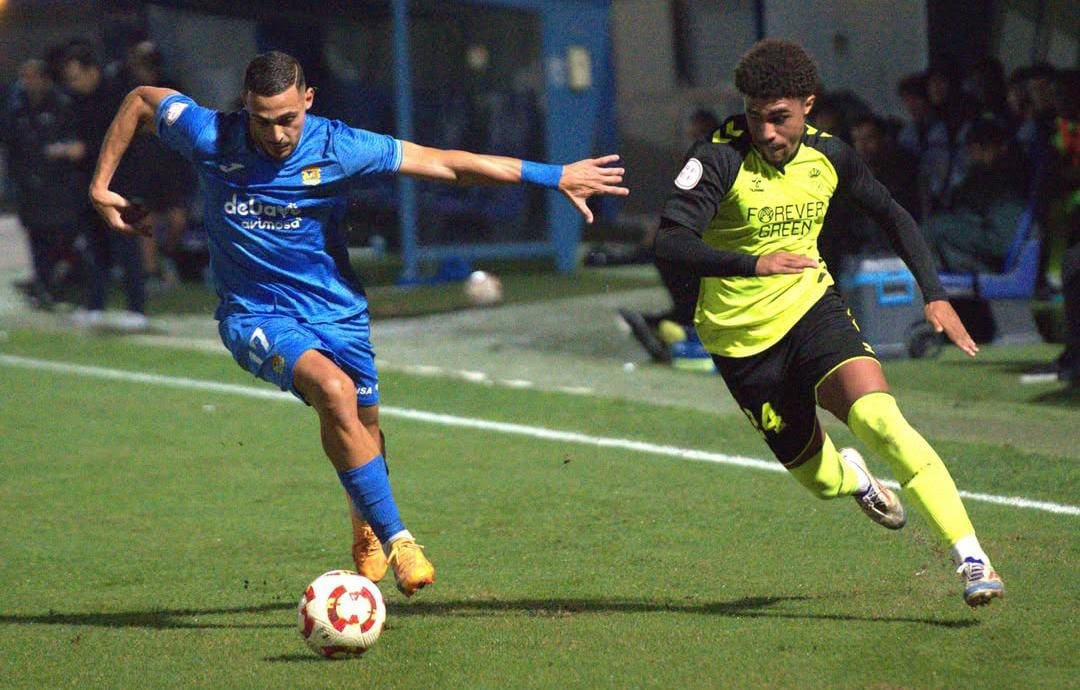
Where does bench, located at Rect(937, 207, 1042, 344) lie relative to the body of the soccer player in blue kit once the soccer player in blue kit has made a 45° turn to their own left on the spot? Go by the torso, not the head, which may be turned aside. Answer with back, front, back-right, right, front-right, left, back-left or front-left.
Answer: left

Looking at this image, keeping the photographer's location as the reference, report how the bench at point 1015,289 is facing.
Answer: facing to the left of the viewer

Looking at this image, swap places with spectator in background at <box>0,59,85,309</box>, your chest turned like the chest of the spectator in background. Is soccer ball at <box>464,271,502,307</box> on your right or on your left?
on your left

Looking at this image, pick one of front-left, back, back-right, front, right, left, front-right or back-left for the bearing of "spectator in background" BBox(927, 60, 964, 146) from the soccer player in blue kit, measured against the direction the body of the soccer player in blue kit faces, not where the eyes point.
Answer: back-left

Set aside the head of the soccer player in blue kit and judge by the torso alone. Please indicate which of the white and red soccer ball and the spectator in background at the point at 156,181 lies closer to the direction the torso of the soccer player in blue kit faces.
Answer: the white and red soccer ball

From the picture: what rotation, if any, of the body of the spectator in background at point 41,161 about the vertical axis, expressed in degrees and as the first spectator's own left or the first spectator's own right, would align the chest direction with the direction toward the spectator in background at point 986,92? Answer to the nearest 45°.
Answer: approximately 45° to the first spectator's own left

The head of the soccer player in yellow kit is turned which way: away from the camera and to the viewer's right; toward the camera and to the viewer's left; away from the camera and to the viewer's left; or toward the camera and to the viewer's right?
toward the camera and to the viewer's left
